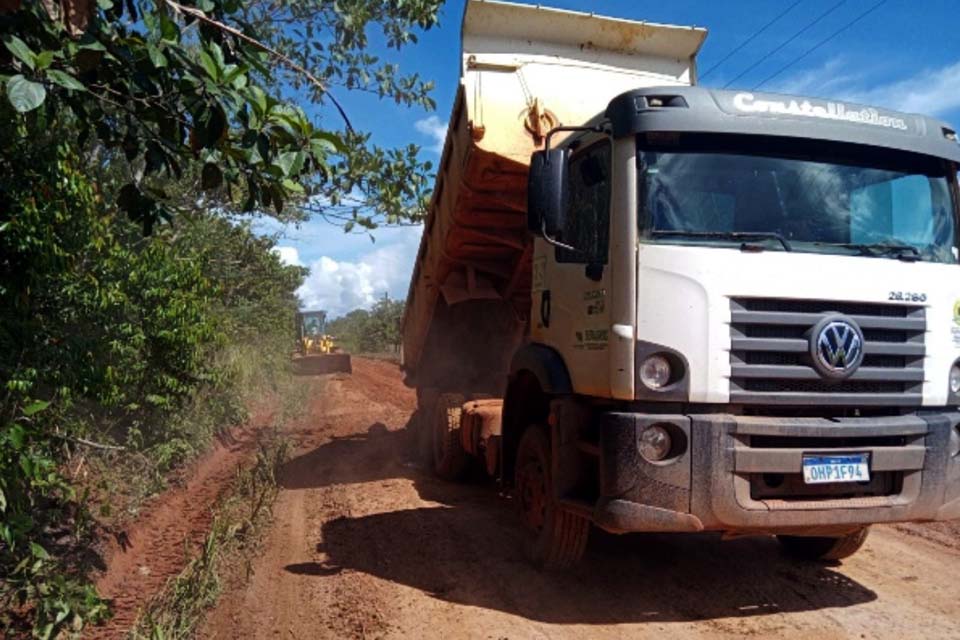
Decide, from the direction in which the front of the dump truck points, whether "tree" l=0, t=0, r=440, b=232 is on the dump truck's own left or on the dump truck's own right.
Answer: on the dump truck's own right

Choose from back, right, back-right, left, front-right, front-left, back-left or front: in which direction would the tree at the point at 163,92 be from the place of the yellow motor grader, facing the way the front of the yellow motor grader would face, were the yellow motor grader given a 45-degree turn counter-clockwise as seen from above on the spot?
front-right

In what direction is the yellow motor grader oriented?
toward the camera

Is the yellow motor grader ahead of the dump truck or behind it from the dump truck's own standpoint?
behind

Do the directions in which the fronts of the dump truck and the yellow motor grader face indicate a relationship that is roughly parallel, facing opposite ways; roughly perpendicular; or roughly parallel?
roughly parallel

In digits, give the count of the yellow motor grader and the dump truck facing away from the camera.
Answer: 0

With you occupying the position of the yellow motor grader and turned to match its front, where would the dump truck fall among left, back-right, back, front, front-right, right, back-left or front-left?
front
